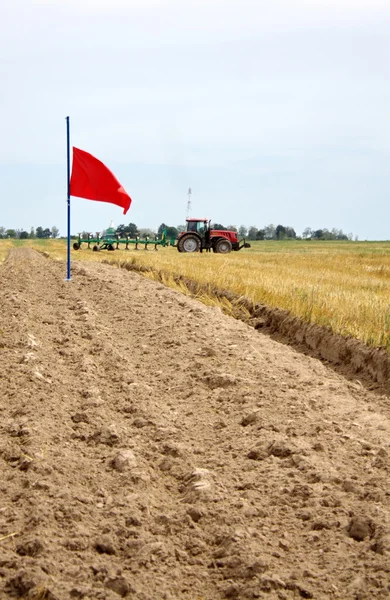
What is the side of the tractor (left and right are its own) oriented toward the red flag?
right

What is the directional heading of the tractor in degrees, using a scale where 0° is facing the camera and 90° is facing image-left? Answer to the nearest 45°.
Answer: approximately 270°

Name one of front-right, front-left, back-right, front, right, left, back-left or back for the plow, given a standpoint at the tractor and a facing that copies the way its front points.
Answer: back-left
